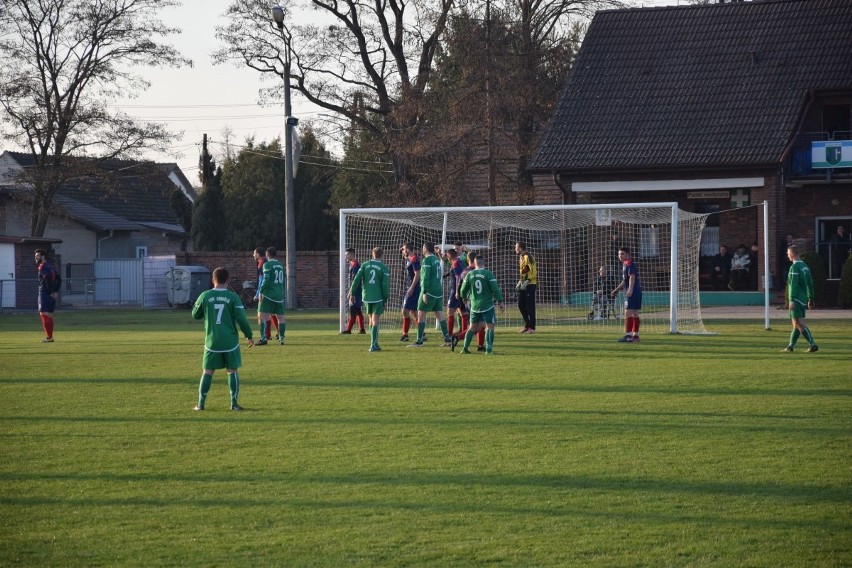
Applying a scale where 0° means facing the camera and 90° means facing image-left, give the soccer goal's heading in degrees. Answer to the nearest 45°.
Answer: approximately 45°

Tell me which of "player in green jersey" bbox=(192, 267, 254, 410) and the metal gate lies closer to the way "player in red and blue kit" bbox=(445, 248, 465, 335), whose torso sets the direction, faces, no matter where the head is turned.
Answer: the player in green jersey

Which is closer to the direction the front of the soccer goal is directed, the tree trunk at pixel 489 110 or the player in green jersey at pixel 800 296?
the player in green jersey

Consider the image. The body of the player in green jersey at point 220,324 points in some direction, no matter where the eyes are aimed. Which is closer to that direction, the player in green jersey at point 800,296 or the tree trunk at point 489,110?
the tree trunk

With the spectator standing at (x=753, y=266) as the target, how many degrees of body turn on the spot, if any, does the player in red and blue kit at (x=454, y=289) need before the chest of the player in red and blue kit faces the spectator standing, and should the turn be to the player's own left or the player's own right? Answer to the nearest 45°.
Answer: approximately 180°

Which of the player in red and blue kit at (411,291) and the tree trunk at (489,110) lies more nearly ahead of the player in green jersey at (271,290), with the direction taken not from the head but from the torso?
the tree trunk

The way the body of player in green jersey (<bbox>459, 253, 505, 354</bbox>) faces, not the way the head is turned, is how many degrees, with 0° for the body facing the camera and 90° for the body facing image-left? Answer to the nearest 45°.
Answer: approximately 180°

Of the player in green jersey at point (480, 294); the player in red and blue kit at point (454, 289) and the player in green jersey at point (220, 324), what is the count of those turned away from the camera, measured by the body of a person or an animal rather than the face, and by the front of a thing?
2

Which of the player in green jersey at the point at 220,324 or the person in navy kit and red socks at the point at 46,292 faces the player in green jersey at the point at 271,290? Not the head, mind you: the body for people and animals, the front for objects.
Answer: the player in green jersey at the point at 220,324

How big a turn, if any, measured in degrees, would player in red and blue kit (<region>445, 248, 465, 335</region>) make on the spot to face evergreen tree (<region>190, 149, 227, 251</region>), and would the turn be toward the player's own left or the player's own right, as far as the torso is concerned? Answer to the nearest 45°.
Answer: approximately 90° to the player's own right

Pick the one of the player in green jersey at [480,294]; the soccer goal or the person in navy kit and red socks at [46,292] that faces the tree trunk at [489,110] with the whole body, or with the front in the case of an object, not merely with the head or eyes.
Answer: the player in green jersey

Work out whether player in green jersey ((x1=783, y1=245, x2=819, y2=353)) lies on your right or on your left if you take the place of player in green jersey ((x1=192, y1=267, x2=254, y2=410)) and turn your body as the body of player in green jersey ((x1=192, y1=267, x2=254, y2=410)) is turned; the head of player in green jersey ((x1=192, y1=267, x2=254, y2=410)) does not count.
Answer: on your right

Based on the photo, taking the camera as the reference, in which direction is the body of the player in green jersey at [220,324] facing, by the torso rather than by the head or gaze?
away from the camera
